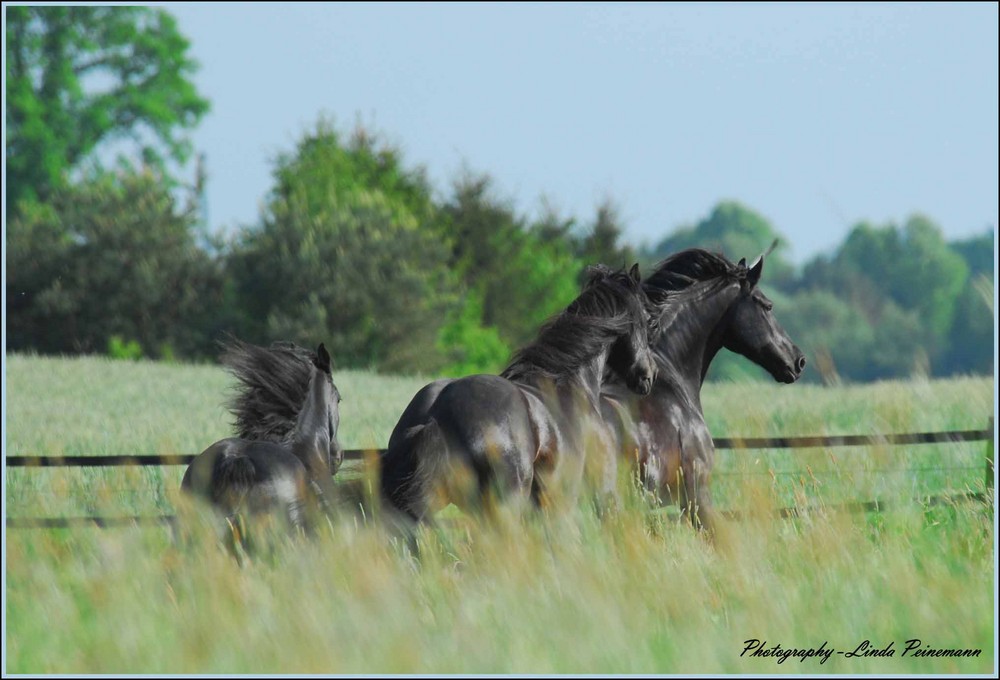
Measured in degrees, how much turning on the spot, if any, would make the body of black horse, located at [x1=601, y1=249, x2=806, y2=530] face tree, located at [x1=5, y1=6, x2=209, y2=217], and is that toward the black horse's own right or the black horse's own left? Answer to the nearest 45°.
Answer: approximately 135° to the black horse's own left

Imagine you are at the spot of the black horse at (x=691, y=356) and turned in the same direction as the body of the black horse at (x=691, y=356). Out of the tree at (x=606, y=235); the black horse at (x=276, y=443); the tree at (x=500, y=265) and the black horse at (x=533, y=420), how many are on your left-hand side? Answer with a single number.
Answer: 2

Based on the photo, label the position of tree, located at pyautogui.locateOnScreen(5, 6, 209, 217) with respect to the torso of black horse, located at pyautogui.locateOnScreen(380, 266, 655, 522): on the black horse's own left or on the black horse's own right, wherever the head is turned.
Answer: on the black horse's own left

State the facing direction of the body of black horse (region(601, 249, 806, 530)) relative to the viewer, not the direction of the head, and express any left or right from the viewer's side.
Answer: facing to the right of the viewer

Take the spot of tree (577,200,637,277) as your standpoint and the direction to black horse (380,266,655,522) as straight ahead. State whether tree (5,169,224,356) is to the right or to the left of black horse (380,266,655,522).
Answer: right

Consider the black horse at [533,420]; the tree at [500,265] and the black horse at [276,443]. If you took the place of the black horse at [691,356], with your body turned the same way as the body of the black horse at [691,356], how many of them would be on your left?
1

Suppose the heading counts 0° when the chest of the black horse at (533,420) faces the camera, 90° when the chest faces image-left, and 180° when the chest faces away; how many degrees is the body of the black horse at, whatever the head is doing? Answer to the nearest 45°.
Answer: approximately 225°

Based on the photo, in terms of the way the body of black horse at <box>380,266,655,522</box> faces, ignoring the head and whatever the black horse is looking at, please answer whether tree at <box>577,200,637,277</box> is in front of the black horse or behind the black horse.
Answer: in front

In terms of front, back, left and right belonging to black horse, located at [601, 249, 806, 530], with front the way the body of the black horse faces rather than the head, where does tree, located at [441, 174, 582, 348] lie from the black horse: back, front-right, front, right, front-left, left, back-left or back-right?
left

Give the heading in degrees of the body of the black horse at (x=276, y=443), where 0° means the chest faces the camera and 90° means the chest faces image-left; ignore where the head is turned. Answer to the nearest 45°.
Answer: approximately 225°

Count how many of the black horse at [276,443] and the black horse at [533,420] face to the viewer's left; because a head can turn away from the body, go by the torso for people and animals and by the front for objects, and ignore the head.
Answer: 0
